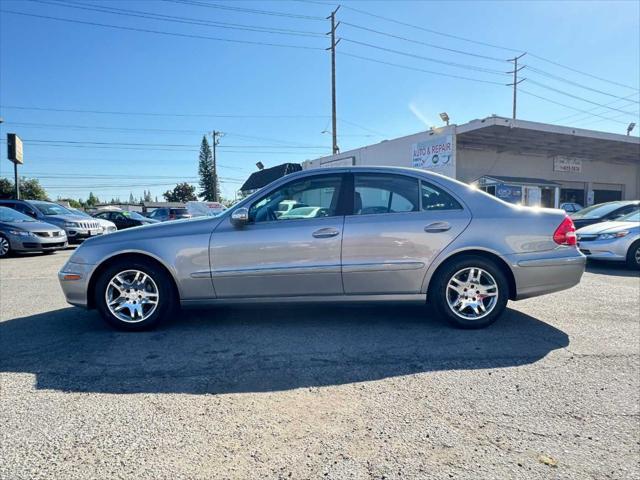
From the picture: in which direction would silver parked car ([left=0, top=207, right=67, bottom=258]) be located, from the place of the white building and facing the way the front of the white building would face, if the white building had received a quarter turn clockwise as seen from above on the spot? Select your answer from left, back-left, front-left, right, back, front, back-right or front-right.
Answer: front

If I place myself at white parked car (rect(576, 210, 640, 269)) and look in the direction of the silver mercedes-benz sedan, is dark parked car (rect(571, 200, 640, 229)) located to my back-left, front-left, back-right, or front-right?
back-right

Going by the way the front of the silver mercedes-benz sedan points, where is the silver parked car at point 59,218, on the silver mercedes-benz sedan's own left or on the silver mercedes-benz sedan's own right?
on the silver mercedes-benz sedan's own right

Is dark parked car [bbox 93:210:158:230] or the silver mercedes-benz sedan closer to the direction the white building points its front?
the silver mercedes-benz sedan

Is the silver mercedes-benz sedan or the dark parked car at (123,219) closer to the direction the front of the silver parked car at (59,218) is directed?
the silver mercedes-benz sedan

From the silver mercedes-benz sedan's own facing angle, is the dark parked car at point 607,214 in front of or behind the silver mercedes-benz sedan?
behind

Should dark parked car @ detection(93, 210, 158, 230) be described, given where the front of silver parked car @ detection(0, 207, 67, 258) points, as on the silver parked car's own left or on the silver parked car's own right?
on the silver parked car's own left

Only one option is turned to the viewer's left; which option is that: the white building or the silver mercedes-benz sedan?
the silver mercedes-benz sedan

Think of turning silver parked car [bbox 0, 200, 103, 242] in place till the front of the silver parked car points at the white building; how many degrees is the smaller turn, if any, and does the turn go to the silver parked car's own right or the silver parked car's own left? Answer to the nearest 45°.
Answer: approximately 45° to the silver parked car's own left

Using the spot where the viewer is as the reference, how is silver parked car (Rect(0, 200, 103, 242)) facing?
facing the viewer and to the right of the viewer

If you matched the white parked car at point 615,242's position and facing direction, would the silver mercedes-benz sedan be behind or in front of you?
in front

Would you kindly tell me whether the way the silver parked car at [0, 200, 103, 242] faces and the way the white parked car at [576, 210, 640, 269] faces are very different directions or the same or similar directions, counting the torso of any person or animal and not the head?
very different directions

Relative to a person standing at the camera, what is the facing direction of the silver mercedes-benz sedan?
facing to the left of the viewer

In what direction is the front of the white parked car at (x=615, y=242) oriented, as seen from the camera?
facing the viewer and to the left of the viewer

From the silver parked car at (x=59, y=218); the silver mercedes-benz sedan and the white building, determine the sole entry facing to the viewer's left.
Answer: the silver mercedes-benz sedan

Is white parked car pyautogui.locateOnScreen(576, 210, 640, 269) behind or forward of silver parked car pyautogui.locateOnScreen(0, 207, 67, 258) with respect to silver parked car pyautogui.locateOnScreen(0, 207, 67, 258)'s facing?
forward

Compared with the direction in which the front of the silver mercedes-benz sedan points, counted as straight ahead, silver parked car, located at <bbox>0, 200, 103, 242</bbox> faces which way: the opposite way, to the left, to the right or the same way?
the opposite way
